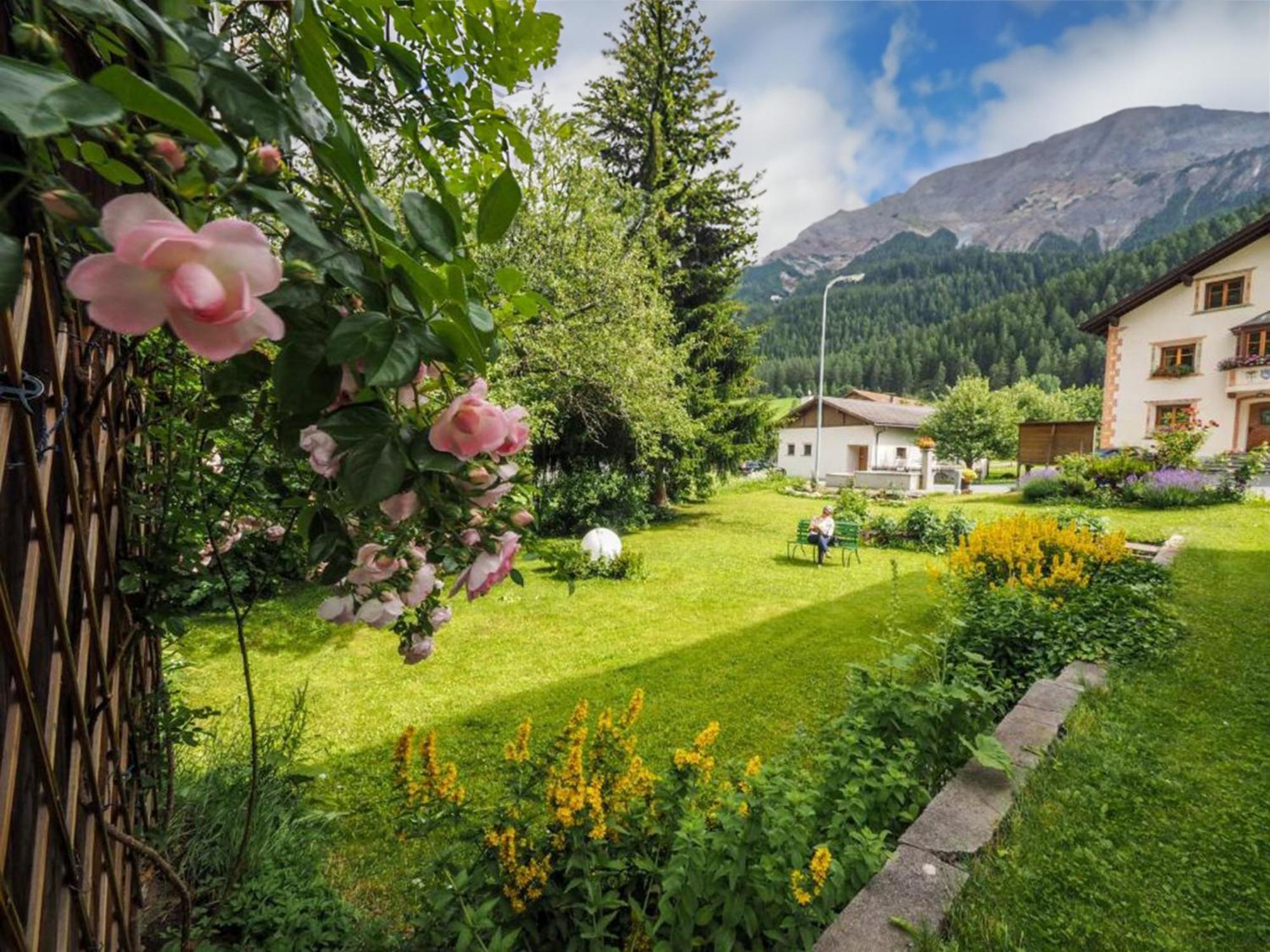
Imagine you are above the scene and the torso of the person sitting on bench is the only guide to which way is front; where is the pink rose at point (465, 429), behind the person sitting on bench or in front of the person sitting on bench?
in front

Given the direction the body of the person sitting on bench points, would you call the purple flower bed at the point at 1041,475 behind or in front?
behind

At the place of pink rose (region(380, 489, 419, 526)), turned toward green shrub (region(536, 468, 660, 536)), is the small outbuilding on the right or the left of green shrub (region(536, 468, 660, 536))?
right

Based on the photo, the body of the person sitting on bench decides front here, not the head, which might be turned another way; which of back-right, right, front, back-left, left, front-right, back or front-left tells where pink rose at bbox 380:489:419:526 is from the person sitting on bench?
front-left

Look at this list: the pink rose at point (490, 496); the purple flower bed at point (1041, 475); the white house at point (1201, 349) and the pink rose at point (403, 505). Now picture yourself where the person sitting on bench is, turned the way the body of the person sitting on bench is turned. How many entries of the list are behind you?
2

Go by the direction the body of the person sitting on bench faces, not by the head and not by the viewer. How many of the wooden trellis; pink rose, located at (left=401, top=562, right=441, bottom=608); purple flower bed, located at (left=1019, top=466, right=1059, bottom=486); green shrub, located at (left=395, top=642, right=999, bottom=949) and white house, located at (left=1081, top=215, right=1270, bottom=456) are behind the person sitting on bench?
2

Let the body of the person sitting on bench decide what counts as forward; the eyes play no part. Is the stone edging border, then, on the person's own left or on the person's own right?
on the person's own left

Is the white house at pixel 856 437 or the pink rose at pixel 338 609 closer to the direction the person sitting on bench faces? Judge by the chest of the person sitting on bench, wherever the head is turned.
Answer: the pink rose

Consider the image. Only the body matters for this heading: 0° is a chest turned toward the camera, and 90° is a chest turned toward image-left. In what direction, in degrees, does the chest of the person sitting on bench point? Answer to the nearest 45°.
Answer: approximately 45°

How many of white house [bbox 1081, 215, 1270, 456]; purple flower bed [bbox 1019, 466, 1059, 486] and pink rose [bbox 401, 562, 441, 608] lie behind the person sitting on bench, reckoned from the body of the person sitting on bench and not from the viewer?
2

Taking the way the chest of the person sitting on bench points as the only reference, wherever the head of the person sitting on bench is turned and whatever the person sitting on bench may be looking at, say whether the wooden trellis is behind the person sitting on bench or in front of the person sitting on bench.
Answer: in front

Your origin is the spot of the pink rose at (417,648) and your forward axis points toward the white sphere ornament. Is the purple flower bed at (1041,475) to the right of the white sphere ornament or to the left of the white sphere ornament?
right

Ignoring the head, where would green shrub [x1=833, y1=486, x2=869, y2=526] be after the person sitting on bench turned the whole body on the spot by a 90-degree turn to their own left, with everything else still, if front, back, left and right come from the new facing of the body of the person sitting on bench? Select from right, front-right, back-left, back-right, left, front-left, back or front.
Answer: back-left

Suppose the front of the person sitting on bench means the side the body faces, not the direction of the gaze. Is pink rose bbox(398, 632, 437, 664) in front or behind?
in front
